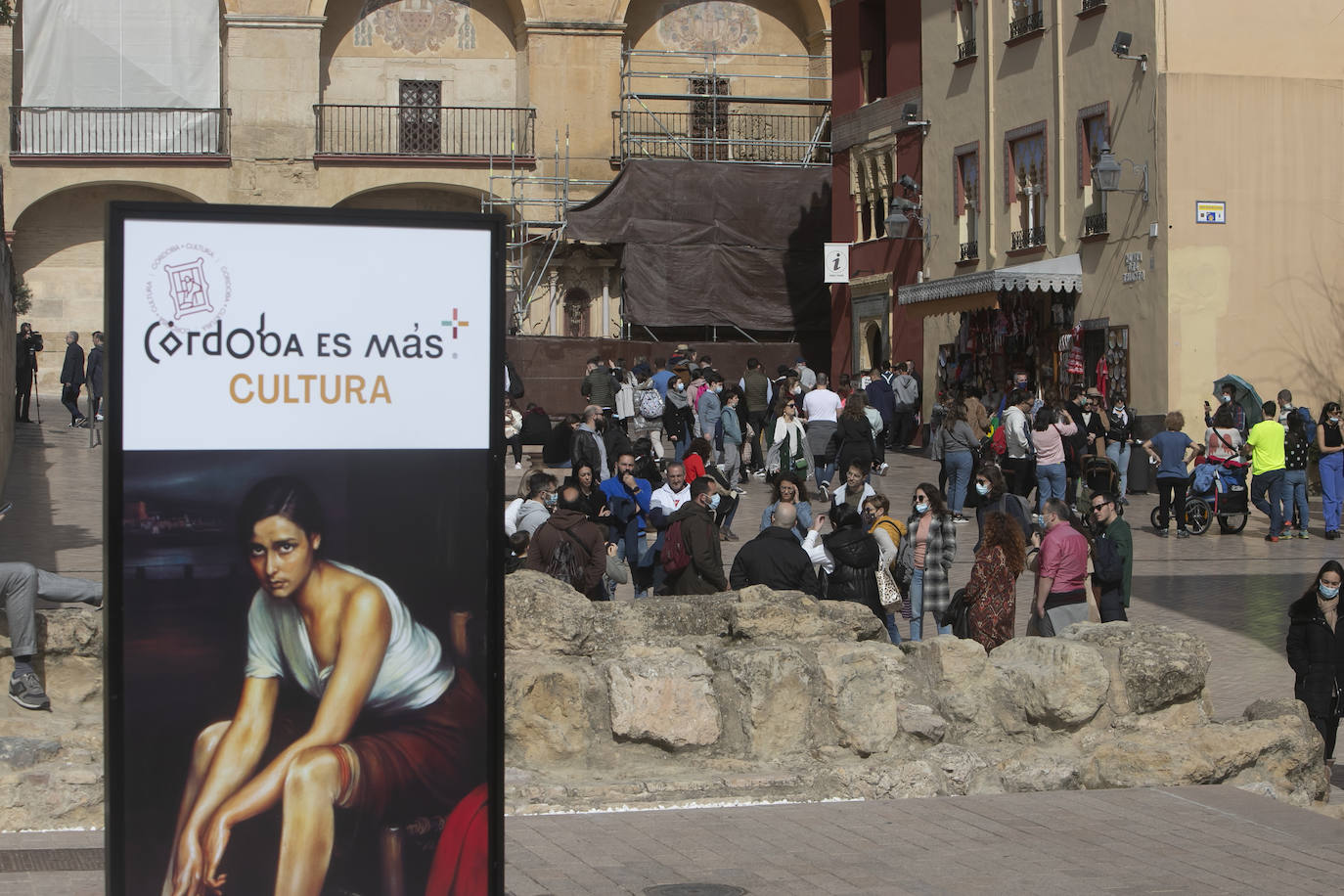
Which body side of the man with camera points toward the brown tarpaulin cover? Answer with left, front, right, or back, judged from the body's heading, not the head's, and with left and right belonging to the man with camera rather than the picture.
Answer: front

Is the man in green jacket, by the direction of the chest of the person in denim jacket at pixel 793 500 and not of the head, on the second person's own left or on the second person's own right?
on the second person's own left

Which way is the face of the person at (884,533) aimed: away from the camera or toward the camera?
toward the camera

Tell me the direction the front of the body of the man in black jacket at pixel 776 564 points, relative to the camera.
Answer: away from the camera

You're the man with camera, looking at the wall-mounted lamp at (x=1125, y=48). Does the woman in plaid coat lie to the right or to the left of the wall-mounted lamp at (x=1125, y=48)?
right

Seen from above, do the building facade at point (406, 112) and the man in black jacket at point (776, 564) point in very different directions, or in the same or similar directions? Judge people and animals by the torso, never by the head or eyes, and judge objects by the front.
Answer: very different directions

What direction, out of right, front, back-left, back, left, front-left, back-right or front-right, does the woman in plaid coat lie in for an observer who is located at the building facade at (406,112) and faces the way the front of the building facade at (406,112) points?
front

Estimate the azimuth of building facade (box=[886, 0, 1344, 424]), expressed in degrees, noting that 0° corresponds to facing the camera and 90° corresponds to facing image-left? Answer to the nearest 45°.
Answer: approximately 45°

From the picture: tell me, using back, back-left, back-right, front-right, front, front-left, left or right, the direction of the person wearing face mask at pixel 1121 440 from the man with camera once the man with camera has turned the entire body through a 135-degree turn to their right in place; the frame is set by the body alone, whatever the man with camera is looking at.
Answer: left

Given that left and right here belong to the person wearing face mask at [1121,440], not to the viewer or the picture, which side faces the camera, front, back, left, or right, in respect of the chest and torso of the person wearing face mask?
front

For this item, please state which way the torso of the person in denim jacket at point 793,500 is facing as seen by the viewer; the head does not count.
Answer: toward the camera

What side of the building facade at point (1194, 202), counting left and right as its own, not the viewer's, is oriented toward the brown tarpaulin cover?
right

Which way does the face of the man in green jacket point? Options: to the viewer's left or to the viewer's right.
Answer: to the viewer's left

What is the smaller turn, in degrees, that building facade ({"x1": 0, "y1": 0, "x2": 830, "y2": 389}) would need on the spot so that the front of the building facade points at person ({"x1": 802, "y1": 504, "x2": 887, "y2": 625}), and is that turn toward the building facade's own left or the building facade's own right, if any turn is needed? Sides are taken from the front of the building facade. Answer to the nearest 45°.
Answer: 0° — it already faces them

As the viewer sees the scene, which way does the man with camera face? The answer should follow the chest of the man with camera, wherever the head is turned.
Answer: to the viewer's right

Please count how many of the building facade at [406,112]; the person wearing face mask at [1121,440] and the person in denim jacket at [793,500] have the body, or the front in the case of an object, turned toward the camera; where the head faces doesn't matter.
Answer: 3

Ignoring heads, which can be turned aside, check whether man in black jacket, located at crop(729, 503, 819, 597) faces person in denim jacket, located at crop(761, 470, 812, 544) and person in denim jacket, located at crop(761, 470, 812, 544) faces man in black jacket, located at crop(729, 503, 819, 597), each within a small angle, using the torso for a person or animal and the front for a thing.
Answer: yes

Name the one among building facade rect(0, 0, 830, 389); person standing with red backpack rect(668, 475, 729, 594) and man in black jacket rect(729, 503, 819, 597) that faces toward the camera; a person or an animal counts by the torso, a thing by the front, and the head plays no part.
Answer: the building facade
